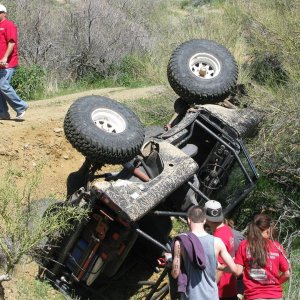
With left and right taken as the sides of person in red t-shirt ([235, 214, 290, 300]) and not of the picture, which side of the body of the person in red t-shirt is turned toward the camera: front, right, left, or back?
back

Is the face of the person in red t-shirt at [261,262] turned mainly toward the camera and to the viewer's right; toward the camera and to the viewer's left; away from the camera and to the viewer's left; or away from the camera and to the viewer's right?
away from the camera and to the viewer's right

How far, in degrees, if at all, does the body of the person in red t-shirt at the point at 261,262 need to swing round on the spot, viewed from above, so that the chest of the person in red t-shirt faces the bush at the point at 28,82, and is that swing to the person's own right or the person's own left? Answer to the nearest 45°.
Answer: approximately 45° to the person's own left

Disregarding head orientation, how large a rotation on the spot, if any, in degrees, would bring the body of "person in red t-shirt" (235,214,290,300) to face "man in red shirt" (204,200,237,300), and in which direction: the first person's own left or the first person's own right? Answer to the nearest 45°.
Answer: approximately 90° to the first person's own left
